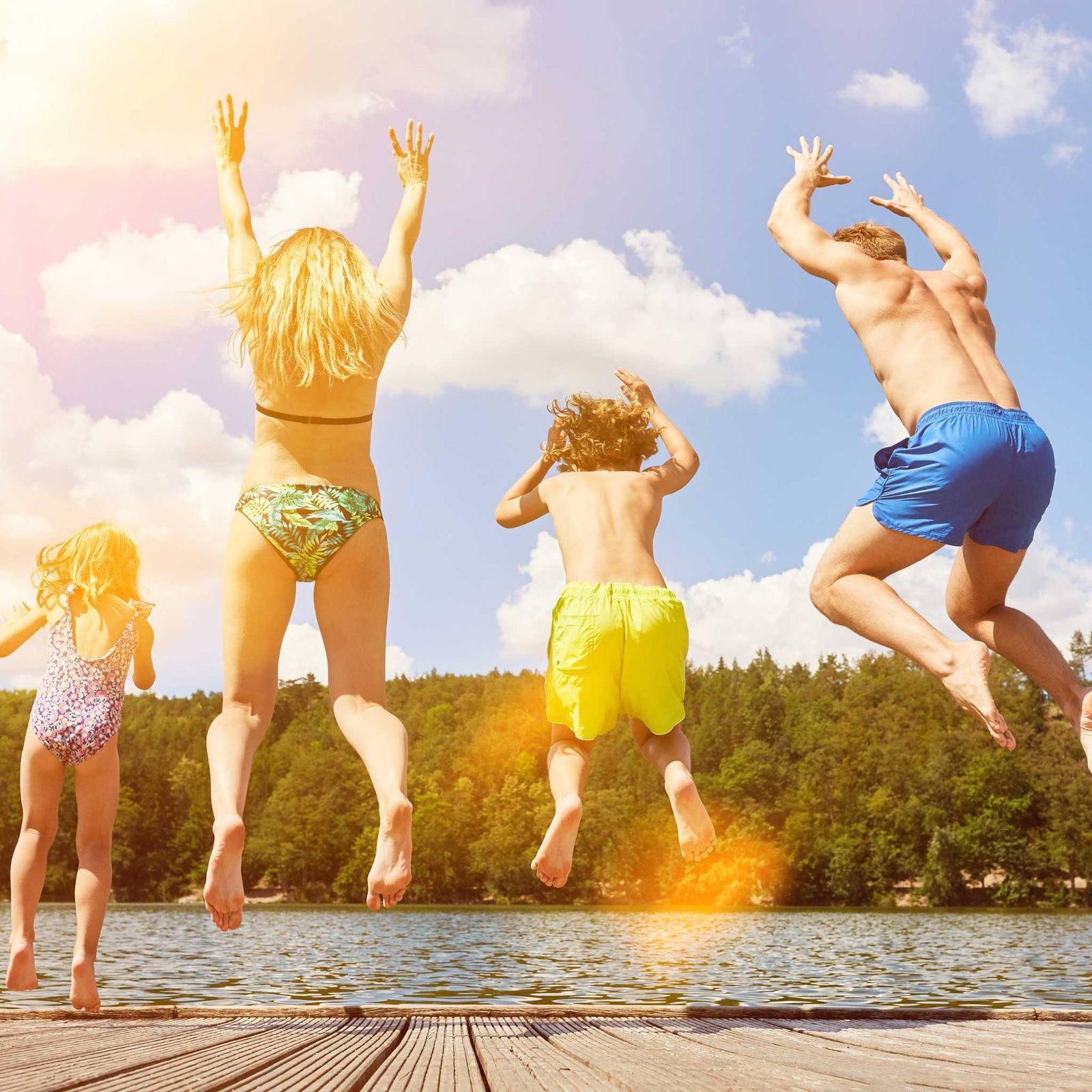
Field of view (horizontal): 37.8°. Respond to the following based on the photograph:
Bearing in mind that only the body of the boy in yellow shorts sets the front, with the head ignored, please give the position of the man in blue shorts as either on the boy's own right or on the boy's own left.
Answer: on the boy's own right

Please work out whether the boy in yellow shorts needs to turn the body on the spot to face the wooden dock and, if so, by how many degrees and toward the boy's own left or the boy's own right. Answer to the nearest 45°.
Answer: approximately 180°

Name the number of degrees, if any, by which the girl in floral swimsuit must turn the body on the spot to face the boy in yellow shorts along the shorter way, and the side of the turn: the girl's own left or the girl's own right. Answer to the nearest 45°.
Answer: approximately 135° to the girl's own right

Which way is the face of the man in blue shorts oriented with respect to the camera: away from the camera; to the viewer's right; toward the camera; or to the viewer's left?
away from the camera

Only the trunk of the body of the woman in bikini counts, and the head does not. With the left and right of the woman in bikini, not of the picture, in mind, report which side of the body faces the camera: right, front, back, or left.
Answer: back

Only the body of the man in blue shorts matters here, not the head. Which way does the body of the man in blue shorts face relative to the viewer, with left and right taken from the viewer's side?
facing away from the viewer and to the left of the viewer

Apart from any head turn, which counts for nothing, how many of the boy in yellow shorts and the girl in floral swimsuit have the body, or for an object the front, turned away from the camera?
2

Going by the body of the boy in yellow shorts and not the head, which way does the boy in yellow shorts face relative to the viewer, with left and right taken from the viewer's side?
facing away from the viewer

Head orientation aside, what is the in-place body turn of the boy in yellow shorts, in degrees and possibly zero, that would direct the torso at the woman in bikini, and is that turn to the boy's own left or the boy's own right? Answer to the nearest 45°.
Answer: approximately 135° to the boy's own left

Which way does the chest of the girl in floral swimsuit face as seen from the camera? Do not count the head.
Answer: away from the camera
